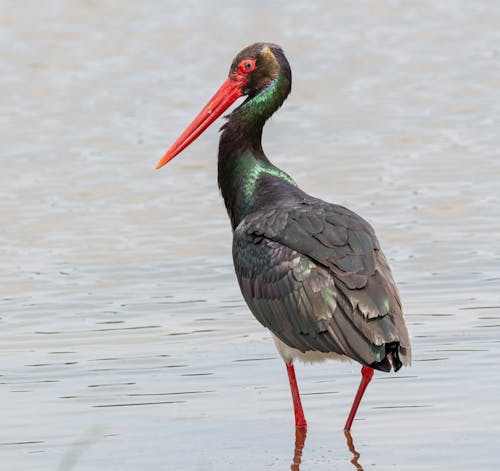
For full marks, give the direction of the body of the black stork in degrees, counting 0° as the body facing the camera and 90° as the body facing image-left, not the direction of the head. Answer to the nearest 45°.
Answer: approximately 135°
